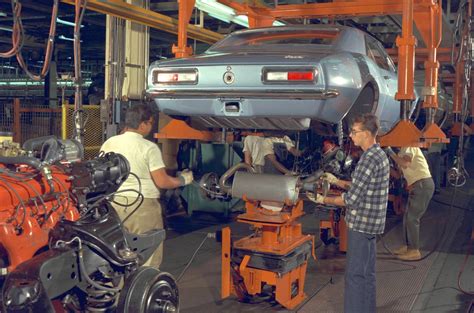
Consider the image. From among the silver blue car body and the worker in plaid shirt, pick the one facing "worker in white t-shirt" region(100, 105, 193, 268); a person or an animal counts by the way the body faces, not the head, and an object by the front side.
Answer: the worker in plaid shirt

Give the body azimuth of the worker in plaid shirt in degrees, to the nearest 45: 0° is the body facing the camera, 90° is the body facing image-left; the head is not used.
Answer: approximately 90°

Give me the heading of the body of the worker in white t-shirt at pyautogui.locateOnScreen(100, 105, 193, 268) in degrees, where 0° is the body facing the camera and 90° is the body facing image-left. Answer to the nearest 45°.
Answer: approximately 225°

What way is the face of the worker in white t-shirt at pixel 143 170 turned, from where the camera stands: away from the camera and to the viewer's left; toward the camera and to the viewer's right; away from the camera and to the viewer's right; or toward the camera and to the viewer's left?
away from the camera and to the viewer's right

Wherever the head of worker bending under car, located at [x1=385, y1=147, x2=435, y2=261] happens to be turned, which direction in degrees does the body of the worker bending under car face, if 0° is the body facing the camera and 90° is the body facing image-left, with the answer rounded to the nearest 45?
approximately 90°

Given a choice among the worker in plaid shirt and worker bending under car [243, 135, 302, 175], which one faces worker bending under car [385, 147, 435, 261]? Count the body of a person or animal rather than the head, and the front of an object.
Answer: worker bending under car [243, 135, 302, 175]

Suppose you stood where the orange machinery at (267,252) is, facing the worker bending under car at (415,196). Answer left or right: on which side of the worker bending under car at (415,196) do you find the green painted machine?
left

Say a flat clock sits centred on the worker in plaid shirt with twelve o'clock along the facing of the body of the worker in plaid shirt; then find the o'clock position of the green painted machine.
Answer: The green painted machine is roughly at 2 o'clock from the worker in plaid shirt.

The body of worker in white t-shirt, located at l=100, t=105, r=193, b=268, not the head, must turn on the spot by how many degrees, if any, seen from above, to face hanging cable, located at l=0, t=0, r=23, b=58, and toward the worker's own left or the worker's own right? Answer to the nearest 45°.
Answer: approximately 180°

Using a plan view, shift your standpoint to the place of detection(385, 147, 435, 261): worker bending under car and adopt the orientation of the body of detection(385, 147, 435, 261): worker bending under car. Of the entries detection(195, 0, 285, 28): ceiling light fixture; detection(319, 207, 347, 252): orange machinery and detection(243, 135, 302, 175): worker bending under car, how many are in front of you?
3

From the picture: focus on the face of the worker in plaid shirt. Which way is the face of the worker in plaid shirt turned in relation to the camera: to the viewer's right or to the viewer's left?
to the viewer's left

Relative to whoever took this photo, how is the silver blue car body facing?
facing away from the viewer and to the right of the viewer

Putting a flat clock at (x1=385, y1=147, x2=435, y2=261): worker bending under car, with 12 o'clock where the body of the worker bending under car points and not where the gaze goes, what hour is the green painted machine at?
The green painted machine is roughly at 1 o'clock from the worker bending under car.
